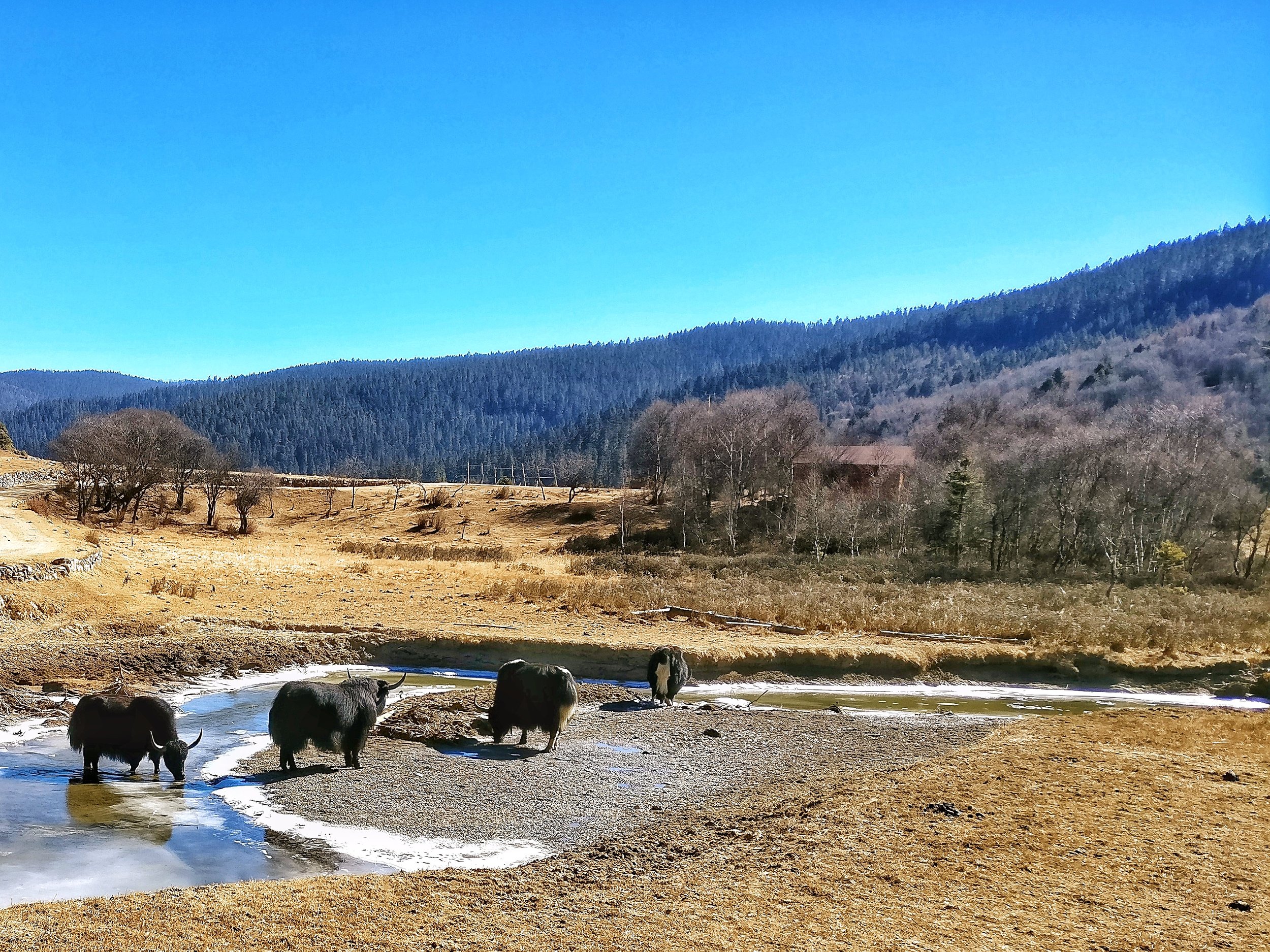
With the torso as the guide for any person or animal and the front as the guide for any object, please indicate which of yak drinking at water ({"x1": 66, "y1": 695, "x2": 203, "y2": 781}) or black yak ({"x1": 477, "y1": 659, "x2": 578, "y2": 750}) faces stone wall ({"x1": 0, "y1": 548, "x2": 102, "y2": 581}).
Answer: the black yak

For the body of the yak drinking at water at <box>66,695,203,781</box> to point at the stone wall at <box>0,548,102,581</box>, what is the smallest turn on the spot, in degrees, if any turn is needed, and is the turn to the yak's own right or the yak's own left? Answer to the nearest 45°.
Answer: approximately 90° to the yak's own left

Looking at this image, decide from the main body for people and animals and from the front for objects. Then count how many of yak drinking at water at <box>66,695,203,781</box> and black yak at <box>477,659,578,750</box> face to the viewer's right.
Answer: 1

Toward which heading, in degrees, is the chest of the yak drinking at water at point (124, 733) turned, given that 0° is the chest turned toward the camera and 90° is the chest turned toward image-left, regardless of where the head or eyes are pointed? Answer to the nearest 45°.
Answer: approximately 270°

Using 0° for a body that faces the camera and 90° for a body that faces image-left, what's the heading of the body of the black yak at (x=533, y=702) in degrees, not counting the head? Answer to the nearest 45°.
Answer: approximately 135°

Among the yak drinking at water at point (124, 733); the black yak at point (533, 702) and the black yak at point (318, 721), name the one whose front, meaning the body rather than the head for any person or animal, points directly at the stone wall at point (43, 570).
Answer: the black yak at point (533, 702)

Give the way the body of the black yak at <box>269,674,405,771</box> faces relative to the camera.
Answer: to the viewer's right

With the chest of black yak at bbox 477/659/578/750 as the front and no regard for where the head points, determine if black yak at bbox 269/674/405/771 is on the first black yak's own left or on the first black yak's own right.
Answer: on the first black yak's own left
